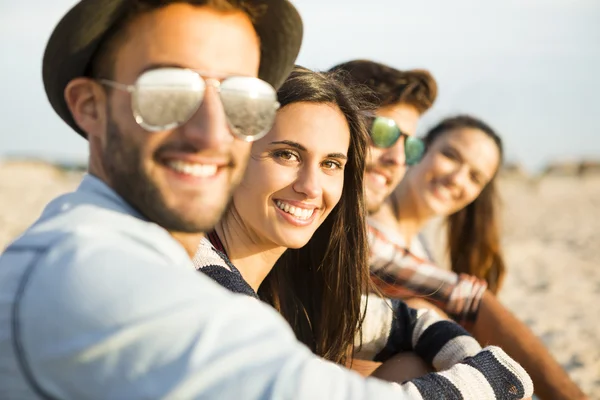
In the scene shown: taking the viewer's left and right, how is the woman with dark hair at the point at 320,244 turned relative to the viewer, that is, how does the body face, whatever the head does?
facing the viewer and to the right of the viewer

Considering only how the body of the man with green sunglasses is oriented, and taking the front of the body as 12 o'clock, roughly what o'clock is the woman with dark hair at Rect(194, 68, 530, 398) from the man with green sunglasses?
The woman with dark hair is roughly at 2 o'clock from the man with green sunglasses.

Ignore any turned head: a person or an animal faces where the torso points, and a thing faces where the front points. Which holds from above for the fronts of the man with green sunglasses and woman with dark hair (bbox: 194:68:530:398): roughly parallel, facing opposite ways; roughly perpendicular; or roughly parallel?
roughly parallel

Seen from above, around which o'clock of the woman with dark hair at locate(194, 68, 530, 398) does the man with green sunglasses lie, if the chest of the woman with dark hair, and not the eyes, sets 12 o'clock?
The man with green sunglasses is roughly at 8 o'clock from the woman with dark hair.

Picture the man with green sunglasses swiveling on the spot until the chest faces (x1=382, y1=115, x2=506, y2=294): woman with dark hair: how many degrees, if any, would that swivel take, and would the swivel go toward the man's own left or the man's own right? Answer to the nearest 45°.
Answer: approximately 135° to the man's own left

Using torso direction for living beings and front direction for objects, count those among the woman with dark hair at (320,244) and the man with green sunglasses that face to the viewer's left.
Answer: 0

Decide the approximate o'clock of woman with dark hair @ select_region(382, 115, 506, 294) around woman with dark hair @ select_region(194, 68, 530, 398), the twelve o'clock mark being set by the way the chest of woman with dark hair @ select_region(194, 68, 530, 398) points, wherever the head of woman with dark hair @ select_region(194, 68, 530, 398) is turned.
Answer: woman with dark hair @ select_region(382, 115, 506, 294) is roughly at 8 o'clock from woman with dark hair @ select_region(194, 68, 530, 398).
